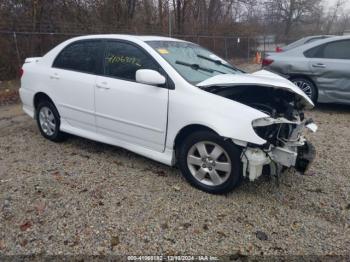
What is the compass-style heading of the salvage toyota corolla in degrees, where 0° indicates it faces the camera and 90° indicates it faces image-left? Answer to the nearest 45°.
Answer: approximately 315°
